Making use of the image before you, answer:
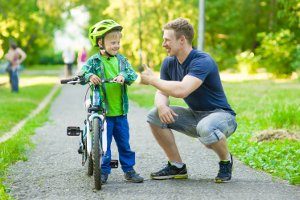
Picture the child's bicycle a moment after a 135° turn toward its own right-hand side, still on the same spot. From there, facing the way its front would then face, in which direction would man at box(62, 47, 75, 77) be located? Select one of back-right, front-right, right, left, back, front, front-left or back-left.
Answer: front-right

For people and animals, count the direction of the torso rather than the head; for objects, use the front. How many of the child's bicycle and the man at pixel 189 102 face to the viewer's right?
0

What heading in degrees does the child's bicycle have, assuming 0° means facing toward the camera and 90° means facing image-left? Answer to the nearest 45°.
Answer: approximately 0°

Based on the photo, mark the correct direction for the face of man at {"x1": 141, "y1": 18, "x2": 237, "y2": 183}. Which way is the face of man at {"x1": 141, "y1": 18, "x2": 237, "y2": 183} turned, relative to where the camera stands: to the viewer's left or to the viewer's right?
to the viewer's left

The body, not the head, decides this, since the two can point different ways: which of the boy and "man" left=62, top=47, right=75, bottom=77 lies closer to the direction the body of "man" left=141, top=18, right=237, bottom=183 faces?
the boy

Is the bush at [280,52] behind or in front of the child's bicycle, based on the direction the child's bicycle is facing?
behind

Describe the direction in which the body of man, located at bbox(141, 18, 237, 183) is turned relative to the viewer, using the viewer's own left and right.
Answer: facing the viewer and to the left of the viewer

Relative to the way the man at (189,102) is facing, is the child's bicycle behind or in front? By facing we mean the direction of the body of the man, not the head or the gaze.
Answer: in front

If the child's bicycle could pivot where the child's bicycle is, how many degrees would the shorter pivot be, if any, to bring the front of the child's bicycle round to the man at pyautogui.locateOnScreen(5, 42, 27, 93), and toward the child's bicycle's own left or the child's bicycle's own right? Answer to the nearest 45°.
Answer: approximately 180°
